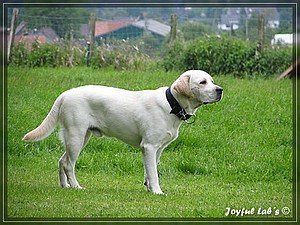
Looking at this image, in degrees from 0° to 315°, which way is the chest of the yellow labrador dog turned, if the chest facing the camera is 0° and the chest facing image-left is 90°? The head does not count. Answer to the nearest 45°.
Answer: approximately 270°

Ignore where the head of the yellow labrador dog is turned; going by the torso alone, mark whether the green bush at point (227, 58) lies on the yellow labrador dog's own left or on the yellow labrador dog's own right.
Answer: on the yellow labrador dog's own left

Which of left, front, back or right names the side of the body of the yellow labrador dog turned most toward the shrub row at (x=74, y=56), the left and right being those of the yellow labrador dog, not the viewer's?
left

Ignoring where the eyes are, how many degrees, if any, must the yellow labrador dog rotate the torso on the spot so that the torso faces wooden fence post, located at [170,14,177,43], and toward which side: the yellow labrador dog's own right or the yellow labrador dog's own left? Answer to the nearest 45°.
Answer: approximately 90° to the yellow labrador dog's own left

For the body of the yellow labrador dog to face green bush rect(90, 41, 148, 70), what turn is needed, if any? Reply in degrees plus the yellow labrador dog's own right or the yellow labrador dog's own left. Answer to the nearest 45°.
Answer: approximately 90° to the yellow labrador dog's own left

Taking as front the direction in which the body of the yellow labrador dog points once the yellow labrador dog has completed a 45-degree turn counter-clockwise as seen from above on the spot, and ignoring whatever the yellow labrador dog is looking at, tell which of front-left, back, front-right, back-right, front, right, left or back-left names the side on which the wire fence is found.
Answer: front-left

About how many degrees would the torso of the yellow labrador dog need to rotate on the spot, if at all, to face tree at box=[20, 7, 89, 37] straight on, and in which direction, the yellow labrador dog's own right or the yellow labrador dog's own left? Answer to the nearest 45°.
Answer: approximately 90° to the yellow labrador dog's own left
